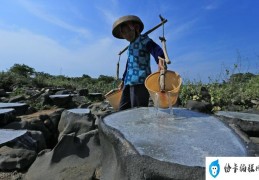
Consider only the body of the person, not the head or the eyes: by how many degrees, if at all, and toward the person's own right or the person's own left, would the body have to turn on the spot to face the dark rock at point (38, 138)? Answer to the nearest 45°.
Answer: approximately 45° to the person's own right

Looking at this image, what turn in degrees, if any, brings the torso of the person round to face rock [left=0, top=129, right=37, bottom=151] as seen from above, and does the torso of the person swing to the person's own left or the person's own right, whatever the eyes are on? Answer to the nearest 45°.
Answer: approximately 45° to the person's own right

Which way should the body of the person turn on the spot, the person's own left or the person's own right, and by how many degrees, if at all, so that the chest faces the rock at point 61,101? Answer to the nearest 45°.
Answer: approximately 90° to the person's own right

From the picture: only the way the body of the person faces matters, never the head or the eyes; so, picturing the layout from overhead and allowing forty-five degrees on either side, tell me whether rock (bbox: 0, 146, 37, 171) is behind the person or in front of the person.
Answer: in front

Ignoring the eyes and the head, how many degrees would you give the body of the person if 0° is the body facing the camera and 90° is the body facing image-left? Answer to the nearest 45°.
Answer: approximately 45°
